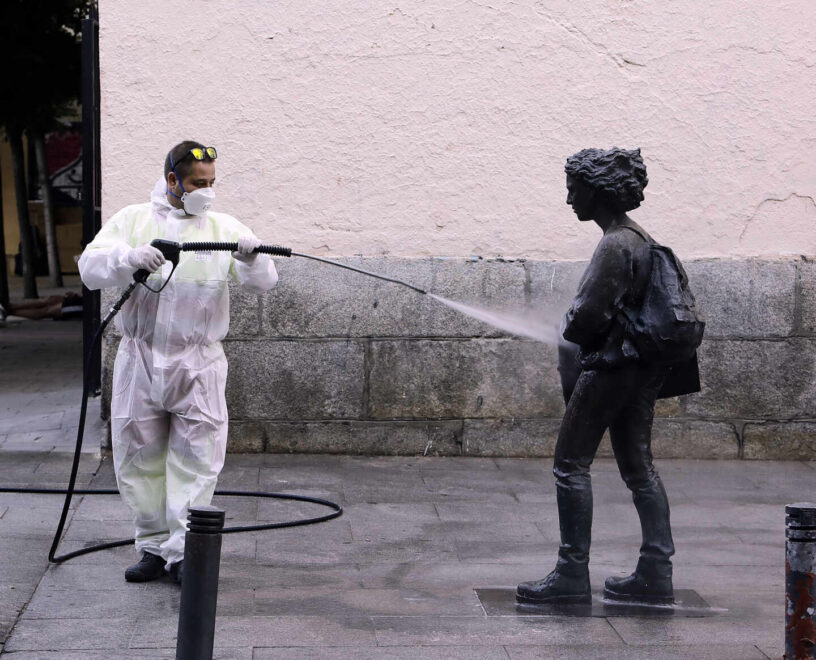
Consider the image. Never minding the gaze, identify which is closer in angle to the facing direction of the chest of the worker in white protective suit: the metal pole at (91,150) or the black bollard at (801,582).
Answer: the black bollard

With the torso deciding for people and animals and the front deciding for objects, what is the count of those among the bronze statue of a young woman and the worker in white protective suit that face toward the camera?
1

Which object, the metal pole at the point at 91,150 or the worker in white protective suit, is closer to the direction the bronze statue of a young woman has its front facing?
the worker in white protective suit

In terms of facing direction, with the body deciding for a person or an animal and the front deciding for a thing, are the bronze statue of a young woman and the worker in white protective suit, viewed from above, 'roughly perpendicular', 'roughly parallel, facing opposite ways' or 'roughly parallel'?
roughly perpendicular

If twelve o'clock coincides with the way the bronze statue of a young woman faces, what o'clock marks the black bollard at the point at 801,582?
The black bollard is roughly at 8 o'clock from the bronze statue of a young woman.

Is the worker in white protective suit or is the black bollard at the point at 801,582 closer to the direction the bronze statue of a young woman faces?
the worker in white protective suit

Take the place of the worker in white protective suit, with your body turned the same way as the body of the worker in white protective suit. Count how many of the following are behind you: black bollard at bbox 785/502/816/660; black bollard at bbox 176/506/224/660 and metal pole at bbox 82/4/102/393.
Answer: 1

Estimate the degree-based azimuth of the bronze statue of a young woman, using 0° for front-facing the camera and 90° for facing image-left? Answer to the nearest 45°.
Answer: approximately 90°
